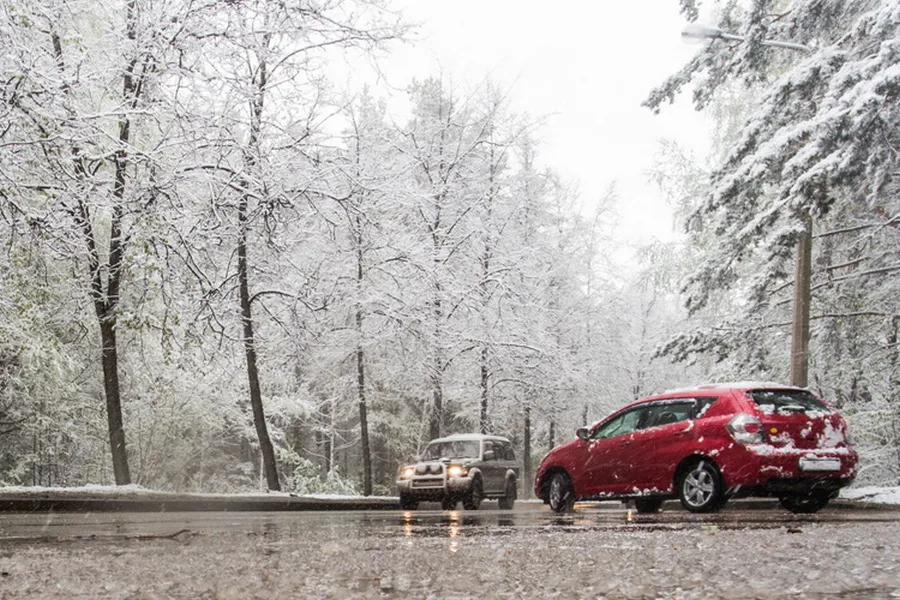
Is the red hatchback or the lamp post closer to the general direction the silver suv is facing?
the red hatchback

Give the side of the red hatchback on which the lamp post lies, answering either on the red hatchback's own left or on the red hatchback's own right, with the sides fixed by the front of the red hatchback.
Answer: on the red hatchback's own right

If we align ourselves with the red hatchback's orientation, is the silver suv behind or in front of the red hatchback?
in front

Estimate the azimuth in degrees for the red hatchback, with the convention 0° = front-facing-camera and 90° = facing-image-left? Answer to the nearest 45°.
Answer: approximately 135°

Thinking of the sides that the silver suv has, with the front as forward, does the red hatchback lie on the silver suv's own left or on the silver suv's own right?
on the silver suv's own left
